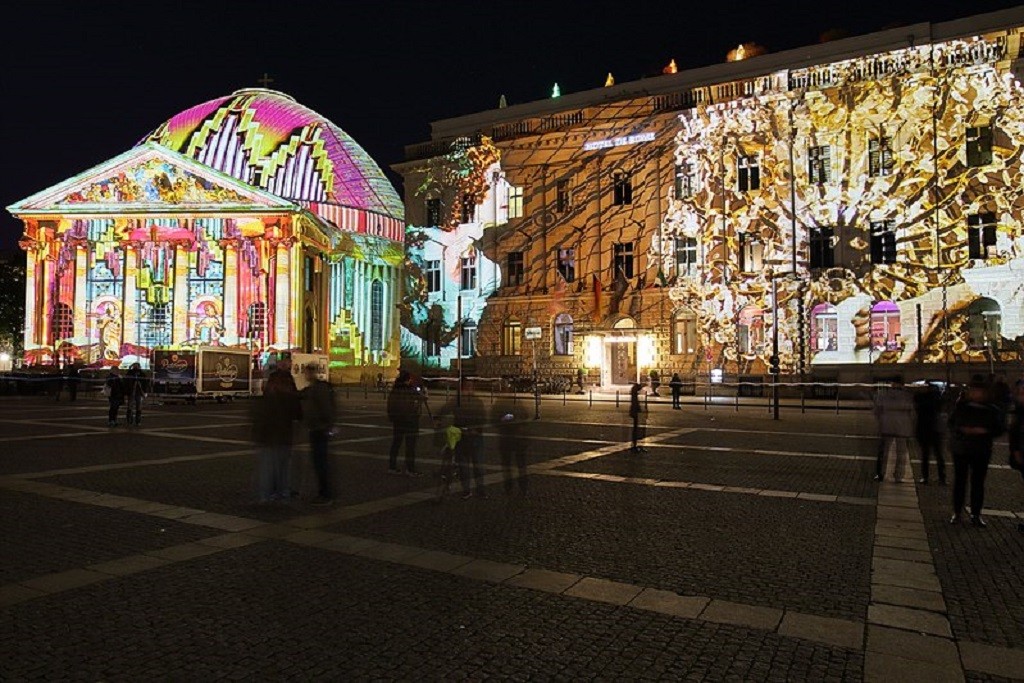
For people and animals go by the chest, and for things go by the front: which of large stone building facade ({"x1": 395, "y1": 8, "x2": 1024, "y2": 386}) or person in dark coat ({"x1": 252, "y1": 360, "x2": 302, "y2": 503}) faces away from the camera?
the person in dark coat

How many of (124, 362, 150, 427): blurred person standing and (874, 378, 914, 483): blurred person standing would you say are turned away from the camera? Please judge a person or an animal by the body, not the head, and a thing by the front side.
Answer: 2

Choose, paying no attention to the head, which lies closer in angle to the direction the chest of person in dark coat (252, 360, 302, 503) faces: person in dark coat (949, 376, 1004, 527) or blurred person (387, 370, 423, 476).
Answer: the blurred person

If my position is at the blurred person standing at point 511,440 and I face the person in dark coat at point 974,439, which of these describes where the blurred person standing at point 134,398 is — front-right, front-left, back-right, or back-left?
back-left

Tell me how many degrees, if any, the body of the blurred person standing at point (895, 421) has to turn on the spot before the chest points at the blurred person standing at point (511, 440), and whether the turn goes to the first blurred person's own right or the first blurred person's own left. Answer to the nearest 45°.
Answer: approximately 135° to the first blurred person's own left

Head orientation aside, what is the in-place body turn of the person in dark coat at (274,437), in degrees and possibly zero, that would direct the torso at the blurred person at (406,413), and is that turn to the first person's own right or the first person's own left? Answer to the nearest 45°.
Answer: approximately 45° to the first person's own right

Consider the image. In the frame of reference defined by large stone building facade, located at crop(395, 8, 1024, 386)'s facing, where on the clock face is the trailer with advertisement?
The trailer with advertisement is roughly at 1 o'clock from the large stone building facade.

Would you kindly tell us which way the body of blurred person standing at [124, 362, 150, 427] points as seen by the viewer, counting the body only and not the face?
away from the camera

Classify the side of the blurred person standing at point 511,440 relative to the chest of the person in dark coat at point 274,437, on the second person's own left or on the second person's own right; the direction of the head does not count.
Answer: on the second person's own right

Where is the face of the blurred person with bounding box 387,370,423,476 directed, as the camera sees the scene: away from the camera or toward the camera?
away from the camera

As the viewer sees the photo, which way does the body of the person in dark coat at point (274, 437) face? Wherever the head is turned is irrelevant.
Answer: away from the camera
